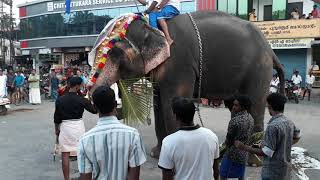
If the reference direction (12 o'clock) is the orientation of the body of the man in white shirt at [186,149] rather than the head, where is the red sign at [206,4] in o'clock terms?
The red sign is roughly at 12 o'clock from the man in white shirt.

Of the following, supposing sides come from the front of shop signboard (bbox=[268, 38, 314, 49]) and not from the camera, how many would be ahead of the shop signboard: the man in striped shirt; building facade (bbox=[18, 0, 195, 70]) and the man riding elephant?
2

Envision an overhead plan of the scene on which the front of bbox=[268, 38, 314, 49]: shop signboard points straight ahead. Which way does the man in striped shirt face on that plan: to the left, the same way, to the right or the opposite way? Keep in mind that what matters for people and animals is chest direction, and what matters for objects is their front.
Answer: the opposite way

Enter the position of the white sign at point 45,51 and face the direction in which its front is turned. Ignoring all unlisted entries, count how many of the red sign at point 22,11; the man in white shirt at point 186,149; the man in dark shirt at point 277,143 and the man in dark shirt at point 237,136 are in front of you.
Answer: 3

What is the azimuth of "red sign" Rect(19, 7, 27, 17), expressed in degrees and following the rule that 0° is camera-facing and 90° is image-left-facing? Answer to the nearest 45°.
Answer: approximately 0°

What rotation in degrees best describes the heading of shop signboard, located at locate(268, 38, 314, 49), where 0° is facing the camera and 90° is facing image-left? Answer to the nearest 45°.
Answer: approximately 0°

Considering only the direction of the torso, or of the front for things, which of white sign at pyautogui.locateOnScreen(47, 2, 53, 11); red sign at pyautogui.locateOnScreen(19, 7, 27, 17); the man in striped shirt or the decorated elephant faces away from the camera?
the man in striped shirt

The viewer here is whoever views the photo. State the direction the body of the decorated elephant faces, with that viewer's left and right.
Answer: facing to the left of the viewer

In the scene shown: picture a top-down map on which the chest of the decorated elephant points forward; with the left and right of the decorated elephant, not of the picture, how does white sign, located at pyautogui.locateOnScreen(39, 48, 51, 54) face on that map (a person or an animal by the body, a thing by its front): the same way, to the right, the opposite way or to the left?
to the left

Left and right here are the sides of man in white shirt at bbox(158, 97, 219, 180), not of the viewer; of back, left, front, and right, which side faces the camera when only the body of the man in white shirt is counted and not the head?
back

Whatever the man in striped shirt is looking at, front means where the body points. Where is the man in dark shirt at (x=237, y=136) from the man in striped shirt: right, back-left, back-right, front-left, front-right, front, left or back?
front-right

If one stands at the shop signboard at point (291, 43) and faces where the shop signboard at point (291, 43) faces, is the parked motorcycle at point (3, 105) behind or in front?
in front

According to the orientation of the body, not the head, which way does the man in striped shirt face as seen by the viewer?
away from the camera

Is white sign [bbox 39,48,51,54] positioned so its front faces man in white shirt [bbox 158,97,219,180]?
yes

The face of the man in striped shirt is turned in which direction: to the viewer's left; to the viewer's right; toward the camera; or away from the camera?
away from the camera
